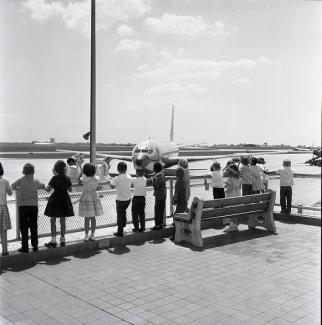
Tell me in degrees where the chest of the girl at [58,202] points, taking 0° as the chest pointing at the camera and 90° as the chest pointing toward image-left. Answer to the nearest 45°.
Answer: approximately 180°

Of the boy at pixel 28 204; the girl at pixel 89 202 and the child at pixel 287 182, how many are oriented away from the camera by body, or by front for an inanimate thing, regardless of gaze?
3

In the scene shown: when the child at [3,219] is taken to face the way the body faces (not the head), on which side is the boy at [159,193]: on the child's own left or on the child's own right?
on the child's own right

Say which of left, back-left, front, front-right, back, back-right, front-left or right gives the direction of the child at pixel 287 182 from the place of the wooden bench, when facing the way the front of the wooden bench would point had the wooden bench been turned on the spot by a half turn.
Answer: left

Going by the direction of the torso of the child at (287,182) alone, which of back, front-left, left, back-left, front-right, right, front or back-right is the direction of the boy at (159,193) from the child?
back-left

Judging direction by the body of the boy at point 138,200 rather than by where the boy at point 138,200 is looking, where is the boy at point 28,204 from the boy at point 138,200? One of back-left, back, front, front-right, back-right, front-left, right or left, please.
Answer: back-left

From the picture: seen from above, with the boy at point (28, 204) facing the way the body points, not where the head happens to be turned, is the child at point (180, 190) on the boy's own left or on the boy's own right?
on the boy's own right

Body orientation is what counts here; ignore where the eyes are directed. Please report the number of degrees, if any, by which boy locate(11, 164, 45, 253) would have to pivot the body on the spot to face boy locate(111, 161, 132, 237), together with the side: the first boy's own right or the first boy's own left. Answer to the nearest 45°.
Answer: approximately 45° to the first boy's own right

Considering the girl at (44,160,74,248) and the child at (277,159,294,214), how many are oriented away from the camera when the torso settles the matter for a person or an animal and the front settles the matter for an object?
2

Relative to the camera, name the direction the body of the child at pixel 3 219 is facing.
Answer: away from the camera

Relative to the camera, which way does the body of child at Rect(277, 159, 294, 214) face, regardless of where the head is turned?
away from the camera

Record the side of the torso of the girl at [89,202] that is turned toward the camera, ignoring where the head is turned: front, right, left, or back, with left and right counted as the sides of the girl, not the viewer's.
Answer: back

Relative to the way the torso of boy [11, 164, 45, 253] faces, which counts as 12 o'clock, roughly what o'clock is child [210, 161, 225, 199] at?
The child is roughly at 2 o'clock from the boy.

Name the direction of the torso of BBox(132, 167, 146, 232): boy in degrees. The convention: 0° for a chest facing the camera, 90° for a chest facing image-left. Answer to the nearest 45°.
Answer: approximately 180°
